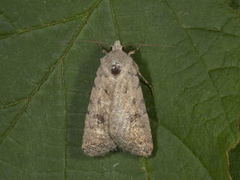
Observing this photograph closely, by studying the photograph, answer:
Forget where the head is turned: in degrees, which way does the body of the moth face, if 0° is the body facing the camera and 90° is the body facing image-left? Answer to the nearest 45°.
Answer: approximately 180°
